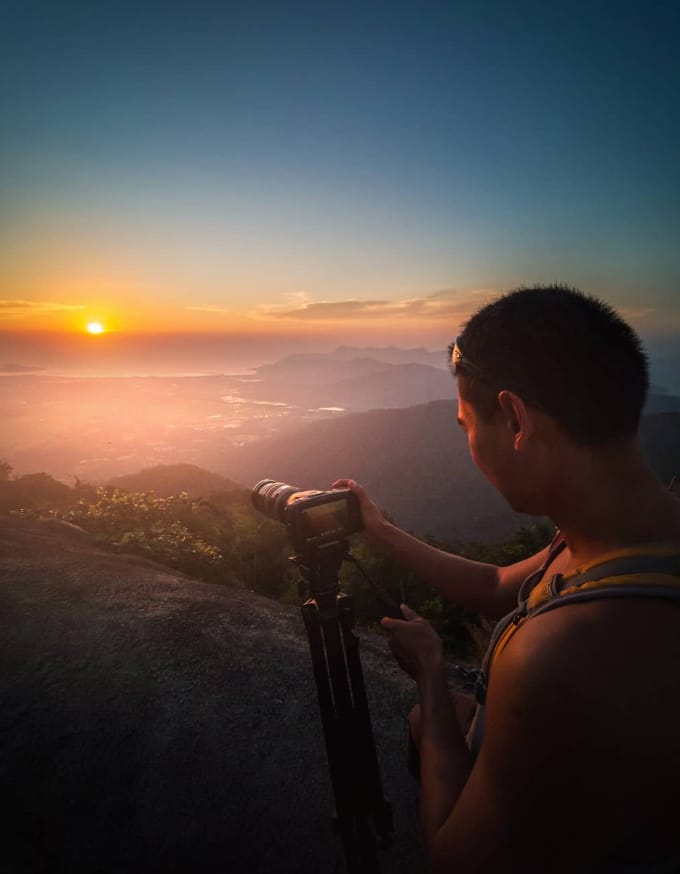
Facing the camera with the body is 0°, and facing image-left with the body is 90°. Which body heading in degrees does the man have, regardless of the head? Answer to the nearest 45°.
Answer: approximately 135°

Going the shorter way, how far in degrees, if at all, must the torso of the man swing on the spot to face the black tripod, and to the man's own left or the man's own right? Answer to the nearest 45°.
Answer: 0° — they already face it

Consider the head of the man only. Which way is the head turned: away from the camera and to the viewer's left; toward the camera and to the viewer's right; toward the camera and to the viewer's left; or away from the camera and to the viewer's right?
away from the camera and to the viewer's left
